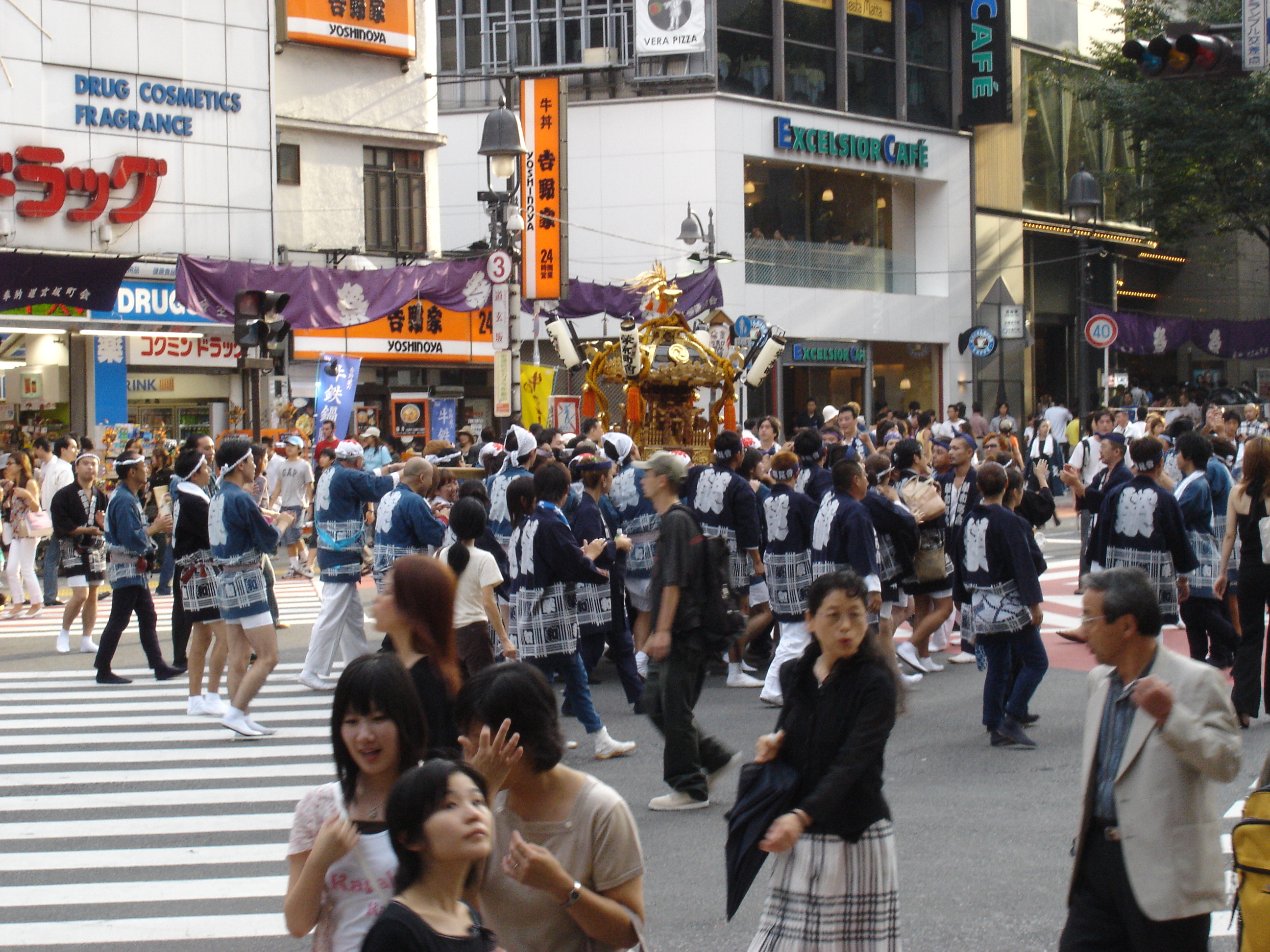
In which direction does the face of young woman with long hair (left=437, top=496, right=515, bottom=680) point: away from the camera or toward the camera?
away from the camera

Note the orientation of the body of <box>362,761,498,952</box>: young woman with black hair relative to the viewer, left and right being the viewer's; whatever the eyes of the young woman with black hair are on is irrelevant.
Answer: facing the viewer and to the right of the viewer

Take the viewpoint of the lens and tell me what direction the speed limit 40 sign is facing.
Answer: facing the viewer

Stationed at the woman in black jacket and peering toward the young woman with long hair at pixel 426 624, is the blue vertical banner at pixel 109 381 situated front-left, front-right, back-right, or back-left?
front-right

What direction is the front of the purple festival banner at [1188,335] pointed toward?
toward the camera

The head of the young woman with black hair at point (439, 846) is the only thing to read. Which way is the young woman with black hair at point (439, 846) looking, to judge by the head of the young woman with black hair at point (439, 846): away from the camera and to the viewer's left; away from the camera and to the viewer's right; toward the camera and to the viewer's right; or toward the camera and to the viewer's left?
toward the camera and to the viewer's right

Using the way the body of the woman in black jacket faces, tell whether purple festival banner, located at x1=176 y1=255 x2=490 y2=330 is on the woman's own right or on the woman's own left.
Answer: on the woman's own right

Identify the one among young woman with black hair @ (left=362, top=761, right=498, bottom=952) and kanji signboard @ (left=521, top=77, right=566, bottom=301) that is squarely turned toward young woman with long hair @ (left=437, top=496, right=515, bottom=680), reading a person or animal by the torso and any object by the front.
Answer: the kanji signboard

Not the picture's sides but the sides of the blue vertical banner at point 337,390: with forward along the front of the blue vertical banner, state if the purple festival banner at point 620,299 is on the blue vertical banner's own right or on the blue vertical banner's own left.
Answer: on the blue vertical banner's own left
